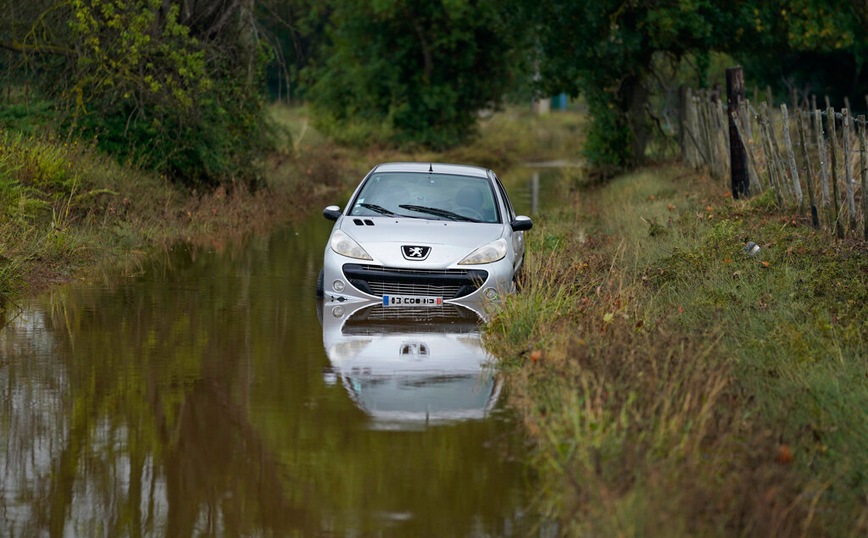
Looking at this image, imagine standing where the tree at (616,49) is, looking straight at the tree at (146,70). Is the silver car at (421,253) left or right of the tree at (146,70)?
left

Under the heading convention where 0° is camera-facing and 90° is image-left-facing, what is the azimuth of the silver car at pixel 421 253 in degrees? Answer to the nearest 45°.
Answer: approximately 0°

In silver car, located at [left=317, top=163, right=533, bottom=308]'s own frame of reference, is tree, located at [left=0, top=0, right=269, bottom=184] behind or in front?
behind

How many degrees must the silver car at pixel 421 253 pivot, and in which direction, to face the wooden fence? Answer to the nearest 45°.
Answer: approximately 135° to its left

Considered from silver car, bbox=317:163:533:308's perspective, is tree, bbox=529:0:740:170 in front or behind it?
behind
